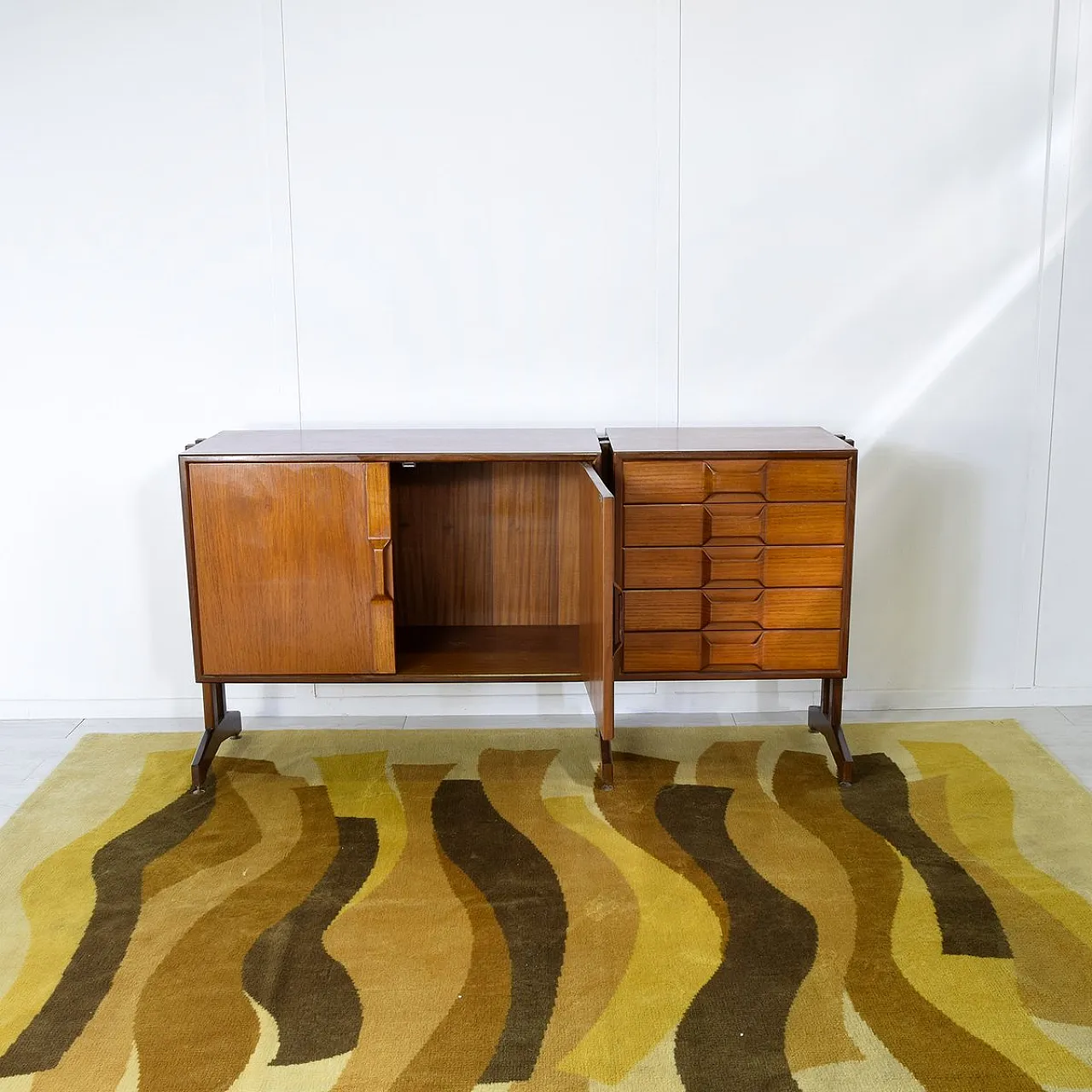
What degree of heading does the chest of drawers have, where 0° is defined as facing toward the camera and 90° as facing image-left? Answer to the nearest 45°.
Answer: approximately 0°

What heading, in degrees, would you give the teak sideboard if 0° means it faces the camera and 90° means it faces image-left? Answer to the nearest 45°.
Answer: approximately 0°
